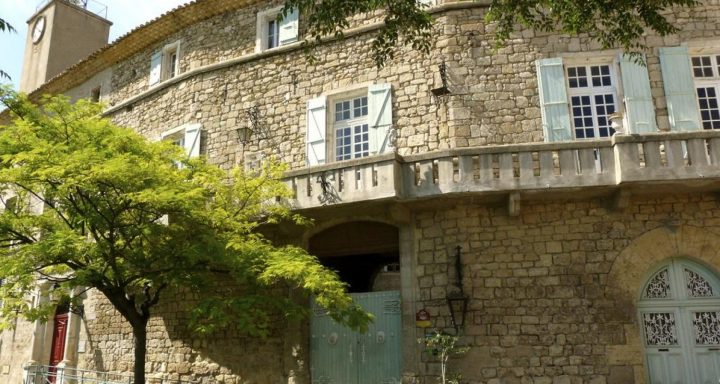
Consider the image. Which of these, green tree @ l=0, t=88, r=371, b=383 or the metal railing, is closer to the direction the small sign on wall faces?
the green tree

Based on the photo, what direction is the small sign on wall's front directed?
toward the camera

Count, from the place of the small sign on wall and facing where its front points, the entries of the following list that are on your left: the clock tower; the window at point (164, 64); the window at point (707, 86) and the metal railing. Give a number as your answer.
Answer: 1

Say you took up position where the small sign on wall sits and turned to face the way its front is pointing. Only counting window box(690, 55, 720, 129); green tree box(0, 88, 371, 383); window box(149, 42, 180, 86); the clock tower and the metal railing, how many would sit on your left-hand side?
1

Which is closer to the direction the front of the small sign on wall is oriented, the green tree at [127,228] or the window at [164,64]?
the green tree

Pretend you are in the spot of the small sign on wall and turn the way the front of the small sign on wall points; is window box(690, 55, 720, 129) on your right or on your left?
on your left

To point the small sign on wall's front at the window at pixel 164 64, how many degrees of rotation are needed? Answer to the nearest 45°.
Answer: approximately 135° to its right

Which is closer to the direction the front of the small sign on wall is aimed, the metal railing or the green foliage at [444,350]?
the green foliage

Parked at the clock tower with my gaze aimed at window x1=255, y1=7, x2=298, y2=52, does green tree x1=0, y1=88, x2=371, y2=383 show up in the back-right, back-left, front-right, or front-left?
front-right

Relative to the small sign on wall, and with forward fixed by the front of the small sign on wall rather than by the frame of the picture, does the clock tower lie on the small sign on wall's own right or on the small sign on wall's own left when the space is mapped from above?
on the small sign on wall's own right

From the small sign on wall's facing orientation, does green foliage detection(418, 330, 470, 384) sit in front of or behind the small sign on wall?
in front

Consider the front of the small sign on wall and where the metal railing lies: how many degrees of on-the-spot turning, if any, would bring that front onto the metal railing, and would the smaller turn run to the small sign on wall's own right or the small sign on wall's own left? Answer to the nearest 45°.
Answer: approximately 135° to the small sign on wall's own right

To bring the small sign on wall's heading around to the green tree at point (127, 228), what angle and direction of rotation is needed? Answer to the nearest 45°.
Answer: approximately 45° to its right

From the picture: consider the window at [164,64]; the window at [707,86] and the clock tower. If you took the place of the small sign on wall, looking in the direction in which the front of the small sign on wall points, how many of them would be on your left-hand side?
1
